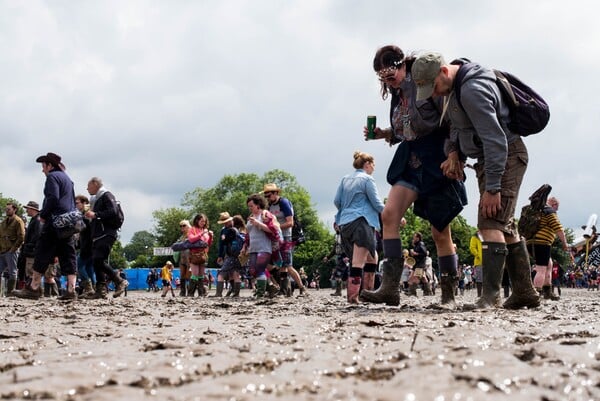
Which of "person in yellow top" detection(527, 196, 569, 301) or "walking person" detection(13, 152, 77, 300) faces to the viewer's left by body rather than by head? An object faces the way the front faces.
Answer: the walking person

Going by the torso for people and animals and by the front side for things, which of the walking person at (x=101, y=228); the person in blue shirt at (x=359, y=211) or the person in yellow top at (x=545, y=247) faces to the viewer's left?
the walking person

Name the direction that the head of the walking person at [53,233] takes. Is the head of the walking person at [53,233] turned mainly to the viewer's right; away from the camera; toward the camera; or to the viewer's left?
to the viewer's left

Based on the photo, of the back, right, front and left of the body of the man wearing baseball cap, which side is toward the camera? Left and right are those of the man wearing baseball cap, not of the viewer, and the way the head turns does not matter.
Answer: left

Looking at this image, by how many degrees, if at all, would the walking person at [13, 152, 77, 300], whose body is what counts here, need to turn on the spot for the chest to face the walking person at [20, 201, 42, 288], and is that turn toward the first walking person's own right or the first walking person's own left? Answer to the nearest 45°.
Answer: approximately 90° to the first walking person's own right

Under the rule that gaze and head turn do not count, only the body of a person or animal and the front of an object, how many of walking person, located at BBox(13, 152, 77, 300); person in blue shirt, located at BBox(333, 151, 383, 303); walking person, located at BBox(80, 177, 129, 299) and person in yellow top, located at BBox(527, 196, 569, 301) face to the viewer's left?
2

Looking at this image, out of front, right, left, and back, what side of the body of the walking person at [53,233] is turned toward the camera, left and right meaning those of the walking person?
left

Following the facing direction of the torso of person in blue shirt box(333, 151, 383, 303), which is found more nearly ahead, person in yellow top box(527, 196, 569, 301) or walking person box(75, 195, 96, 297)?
the person in yellow top

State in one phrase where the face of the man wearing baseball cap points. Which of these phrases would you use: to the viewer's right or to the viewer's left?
to the viewer's left

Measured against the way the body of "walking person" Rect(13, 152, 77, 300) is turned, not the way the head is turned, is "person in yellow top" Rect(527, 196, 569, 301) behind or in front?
behind

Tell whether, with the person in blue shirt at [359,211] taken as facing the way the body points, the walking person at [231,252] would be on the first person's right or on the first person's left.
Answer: on the first person's left

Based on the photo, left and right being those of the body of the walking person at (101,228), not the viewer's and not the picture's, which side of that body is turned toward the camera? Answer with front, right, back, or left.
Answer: left
